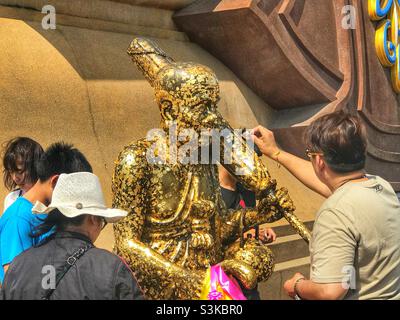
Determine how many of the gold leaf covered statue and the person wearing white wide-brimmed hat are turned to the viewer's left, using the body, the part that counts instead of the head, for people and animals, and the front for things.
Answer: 0

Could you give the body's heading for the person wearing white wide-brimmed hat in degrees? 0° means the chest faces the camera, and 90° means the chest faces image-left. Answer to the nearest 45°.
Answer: approximately 225°

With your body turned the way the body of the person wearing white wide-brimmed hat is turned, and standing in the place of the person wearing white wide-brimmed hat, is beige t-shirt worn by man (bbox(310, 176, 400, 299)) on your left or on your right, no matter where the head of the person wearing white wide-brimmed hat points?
on your right

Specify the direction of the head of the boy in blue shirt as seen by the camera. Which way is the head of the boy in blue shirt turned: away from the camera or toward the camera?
away from the camera

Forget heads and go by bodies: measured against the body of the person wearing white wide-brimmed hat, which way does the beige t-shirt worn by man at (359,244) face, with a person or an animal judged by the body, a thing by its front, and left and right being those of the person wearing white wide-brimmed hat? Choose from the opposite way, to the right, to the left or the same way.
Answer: to the left

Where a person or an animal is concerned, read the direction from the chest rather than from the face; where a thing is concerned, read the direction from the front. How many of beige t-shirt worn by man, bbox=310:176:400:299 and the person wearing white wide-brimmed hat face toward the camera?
0

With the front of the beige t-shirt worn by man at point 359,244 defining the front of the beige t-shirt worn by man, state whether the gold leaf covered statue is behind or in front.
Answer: in front

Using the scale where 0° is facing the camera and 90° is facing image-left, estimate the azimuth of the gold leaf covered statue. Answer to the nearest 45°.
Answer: approximately 315°

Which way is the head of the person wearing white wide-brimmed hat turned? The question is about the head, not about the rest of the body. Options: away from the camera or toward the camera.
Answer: away from the camera

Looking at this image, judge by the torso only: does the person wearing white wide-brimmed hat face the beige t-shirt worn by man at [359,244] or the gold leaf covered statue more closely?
the gold leaf covered statue

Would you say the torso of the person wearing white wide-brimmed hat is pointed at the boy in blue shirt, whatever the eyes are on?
no

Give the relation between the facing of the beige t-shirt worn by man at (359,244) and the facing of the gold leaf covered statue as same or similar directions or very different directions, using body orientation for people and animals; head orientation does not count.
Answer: very different directions

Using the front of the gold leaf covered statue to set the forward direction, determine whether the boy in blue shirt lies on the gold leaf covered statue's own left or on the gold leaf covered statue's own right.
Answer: on the gold leaf covered statue's own right

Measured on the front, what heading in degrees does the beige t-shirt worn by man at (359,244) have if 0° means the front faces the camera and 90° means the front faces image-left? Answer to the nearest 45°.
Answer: approximately 135°
